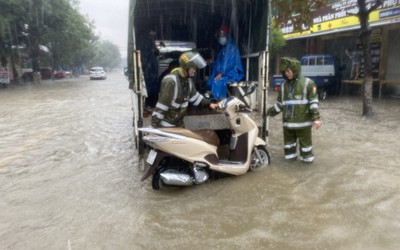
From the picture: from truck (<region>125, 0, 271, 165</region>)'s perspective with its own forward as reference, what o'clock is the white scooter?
The white scooter is roughly at 6 o'clock from the truck.

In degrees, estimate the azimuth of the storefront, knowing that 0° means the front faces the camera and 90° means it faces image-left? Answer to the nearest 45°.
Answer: approximately 45°

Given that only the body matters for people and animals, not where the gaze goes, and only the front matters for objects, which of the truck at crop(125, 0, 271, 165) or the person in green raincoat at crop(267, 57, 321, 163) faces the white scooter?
the person in green raincoat

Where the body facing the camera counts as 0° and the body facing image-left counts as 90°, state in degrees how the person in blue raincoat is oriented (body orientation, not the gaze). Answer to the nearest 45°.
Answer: approximately 45°

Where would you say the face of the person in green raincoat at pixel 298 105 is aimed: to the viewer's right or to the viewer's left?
to the viewer's left

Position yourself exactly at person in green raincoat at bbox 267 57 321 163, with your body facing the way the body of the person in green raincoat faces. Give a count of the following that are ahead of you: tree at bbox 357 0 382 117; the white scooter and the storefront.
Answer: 1

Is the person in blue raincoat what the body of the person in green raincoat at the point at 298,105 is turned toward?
no

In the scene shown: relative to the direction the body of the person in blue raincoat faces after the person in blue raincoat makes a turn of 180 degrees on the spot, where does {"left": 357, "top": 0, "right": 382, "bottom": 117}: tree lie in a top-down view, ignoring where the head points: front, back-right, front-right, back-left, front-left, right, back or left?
front

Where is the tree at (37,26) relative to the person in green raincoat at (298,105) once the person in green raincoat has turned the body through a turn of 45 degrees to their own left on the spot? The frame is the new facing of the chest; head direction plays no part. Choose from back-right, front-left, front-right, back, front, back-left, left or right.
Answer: back-right

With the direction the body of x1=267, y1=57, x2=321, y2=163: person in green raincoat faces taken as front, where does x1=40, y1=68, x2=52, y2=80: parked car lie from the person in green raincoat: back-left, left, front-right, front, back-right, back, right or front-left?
right

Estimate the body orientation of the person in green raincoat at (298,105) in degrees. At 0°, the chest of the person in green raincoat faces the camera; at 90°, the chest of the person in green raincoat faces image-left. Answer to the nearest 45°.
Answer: approximately 45°

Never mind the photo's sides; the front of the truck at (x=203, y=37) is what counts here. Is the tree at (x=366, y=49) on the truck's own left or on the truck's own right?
on the truck's own right

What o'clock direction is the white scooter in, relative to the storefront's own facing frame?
The white scooter is roughly at 11 o'clock from the storefront.

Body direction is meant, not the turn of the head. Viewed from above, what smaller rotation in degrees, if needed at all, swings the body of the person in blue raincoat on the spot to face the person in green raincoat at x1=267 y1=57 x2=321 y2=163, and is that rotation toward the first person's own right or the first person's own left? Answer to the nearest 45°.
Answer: approximately 90° to the first person's own left

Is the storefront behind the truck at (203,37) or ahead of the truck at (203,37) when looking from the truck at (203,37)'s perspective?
ahead

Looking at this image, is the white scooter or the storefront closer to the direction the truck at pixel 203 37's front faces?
the storefront

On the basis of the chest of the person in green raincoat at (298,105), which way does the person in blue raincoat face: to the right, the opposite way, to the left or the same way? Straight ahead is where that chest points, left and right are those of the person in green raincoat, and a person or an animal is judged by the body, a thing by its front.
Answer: the same way

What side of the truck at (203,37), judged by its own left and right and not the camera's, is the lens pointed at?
back

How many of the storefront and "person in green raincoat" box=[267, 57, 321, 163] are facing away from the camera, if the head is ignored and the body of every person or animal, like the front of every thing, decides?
0

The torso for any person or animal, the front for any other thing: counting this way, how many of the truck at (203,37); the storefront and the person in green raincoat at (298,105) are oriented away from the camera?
1

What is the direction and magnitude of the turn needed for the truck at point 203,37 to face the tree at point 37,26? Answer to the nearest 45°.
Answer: approximately 45° to its left
